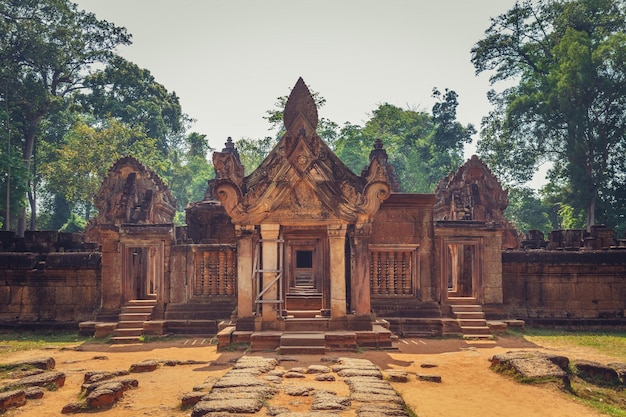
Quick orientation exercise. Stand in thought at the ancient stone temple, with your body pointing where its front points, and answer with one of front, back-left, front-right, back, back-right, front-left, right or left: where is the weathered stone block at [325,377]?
front

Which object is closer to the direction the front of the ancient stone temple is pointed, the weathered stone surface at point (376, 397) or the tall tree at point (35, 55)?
the weathered stone surface

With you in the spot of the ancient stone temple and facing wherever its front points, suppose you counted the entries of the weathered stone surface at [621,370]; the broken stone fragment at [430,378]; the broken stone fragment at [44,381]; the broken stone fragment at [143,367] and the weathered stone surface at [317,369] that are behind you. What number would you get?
0

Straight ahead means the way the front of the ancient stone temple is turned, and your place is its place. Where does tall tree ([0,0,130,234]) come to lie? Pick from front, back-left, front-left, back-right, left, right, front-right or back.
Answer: back-right

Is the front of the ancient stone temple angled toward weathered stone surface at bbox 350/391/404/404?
yes

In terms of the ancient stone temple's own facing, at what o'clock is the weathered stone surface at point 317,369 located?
The weathered stone surface is roughly at 12 o'clock from the ancient stone temple.

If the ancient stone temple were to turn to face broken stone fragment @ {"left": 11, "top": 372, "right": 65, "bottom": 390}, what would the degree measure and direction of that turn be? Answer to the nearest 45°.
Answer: approximately 45° to its right

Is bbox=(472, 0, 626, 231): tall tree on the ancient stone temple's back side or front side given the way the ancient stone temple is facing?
on the back side

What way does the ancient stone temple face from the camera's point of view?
toward the camera

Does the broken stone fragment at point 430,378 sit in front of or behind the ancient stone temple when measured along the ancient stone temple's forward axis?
in front

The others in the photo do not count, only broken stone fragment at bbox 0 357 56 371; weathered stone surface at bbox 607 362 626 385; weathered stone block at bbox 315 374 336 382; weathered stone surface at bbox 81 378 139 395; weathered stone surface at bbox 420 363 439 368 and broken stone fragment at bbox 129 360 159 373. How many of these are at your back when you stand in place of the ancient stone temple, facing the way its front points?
0

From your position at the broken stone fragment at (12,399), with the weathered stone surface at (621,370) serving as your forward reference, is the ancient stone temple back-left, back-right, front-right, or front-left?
front-left

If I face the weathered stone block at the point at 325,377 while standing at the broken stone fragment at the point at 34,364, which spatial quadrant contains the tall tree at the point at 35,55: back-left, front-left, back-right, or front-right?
back-left
